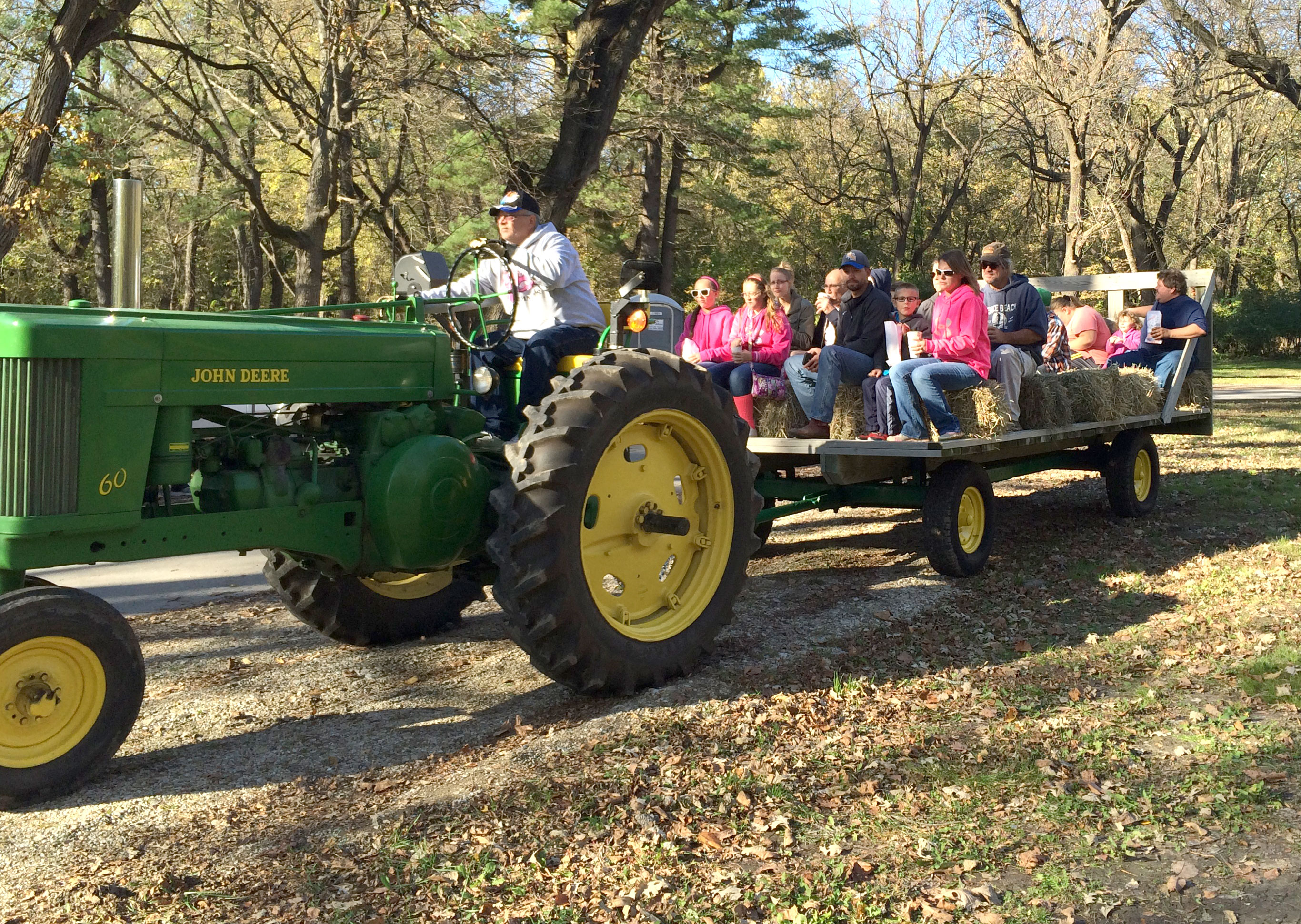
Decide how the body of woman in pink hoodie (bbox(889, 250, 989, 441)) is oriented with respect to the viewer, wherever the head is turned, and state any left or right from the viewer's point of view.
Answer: facing the viewer and to the left of the viewer

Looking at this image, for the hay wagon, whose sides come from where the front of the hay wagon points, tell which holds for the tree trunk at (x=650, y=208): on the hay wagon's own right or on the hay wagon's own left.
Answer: on the hay wagon's own right

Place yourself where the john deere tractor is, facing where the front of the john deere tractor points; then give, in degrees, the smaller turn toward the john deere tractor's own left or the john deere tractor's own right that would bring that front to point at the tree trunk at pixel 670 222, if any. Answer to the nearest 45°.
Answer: approximately 135° to the john deere tractor's own right

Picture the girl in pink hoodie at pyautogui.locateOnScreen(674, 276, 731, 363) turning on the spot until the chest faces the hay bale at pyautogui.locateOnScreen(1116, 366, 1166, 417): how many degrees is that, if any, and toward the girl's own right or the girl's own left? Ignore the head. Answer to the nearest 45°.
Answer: approximately 135° to the girl's own left

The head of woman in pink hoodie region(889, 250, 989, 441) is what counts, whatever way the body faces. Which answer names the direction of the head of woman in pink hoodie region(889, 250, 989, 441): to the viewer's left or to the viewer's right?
to the viewer's left

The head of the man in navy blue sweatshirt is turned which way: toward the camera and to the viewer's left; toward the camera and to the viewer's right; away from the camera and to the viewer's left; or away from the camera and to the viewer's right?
toward the camera and to the viewer's left

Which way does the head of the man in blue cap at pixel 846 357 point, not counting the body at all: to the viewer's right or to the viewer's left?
to the viewer's left

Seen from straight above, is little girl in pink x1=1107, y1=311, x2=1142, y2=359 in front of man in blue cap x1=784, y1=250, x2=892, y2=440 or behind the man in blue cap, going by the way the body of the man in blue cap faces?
behind

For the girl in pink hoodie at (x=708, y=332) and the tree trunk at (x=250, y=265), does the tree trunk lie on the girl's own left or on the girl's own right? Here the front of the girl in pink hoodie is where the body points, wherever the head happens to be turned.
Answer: on the girl's own right

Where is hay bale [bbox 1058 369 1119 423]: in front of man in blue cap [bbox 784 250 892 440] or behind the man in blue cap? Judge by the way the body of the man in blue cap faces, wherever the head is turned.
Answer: behind

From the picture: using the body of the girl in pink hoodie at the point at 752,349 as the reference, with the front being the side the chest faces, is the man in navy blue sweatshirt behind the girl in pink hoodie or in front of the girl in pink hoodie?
behind
